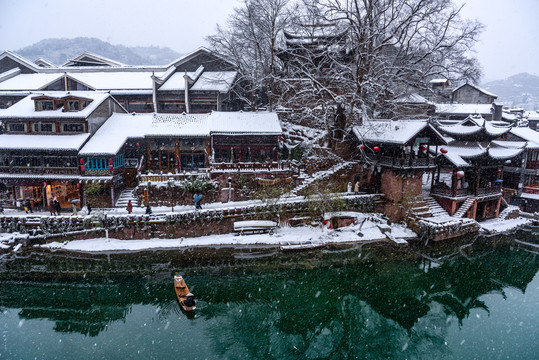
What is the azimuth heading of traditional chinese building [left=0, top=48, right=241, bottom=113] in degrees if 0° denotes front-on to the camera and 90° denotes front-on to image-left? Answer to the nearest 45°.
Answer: approximately 0°

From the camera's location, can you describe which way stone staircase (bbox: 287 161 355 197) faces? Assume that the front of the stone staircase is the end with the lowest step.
facing the viewer and to the left of the viewer

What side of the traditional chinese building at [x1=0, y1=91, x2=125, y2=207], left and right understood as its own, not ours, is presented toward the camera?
front

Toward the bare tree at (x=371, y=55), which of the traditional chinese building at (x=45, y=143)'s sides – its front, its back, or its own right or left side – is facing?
left

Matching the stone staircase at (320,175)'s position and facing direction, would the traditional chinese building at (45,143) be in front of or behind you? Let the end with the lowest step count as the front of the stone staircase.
in front

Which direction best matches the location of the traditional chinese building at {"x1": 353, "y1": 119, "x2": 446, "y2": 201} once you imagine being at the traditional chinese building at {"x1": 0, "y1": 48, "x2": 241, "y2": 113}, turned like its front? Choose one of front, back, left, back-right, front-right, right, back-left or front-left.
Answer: front-left

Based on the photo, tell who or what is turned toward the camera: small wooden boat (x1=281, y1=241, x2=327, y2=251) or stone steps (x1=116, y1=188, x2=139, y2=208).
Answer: the stone steps

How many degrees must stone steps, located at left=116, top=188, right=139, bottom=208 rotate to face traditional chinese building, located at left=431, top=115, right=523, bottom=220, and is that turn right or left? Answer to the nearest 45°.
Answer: approximately 90° to its left

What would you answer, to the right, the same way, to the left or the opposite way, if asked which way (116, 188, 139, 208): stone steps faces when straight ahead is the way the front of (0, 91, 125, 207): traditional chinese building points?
the same way

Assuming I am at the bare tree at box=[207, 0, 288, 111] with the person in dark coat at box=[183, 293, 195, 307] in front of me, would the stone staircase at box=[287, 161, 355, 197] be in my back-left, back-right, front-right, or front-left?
front-left
